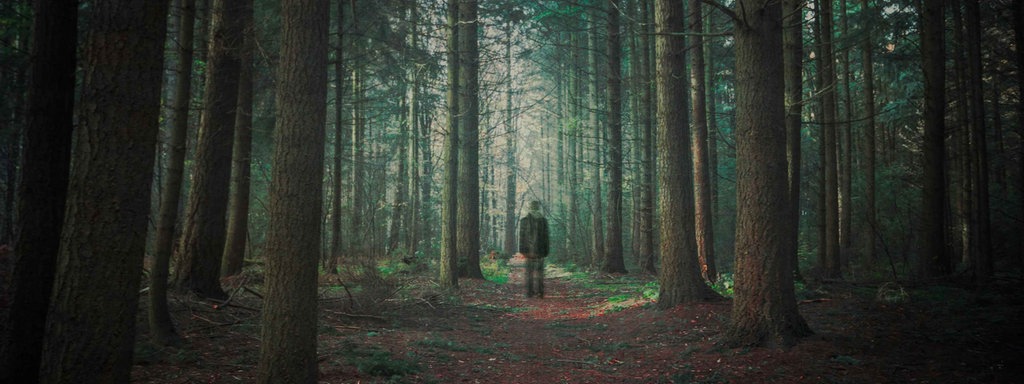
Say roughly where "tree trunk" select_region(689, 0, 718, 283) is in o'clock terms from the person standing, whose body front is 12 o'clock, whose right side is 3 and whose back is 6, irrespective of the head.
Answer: The tree trunk is roughly at 3 o'clock from the person standing.

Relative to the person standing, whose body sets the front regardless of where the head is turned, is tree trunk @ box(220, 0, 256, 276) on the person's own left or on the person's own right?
on the person's own left

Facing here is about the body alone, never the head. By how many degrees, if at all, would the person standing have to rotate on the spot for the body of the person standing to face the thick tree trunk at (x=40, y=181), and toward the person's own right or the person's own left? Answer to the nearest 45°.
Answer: approximately 135° to the person's own left

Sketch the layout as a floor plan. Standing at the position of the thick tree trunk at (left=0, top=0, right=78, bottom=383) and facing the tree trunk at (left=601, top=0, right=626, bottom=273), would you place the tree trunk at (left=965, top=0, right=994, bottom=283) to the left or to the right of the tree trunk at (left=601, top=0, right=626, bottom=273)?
right

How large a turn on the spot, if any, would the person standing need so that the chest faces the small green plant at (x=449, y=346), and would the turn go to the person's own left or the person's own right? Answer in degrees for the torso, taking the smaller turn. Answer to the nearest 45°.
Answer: approximately 180°

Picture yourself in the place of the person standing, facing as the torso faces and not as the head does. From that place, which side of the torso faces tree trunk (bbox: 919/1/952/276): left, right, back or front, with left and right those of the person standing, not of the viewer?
right

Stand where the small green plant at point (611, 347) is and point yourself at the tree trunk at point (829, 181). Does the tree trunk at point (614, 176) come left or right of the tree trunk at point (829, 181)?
left

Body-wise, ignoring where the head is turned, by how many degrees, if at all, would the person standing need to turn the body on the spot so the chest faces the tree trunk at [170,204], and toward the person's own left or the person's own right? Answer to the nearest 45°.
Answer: approximately 135° to the person's own left

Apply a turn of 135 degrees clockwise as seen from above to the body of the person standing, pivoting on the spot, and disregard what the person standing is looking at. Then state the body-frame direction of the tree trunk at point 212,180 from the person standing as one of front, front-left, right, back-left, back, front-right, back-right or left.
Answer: right

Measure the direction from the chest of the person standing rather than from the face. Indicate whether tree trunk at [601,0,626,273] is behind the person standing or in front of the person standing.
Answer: in front

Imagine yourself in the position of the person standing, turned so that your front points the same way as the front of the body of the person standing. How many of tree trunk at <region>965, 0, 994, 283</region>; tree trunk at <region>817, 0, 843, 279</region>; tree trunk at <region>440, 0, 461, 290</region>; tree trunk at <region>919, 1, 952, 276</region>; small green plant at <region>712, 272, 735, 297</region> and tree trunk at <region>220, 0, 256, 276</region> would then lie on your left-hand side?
2

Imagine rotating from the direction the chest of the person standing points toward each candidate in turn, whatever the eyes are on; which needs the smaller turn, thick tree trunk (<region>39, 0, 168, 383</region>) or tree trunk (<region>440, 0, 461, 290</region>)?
the tree trunk

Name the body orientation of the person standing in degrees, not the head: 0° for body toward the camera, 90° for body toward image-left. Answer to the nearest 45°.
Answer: approximately 180°

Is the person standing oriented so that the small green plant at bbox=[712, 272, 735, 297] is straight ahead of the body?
no

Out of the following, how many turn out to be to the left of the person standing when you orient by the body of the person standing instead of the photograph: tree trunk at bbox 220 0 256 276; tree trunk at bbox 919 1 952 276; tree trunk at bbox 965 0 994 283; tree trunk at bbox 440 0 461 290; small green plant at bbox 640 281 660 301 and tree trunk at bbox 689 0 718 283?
2

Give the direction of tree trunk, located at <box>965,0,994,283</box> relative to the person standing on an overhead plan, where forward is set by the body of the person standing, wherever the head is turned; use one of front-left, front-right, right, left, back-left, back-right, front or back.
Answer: right

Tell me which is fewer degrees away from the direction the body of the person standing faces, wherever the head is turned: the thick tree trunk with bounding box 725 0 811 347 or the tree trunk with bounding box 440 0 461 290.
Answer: the tree trunk

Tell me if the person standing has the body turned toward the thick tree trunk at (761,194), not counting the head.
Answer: no

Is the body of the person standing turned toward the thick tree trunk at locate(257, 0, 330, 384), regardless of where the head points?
no

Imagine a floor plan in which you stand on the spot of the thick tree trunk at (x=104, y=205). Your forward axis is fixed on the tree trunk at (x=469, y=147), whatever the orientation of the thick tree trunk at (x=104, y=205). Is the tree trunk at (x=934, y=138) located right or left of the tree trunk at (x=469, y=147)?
right
